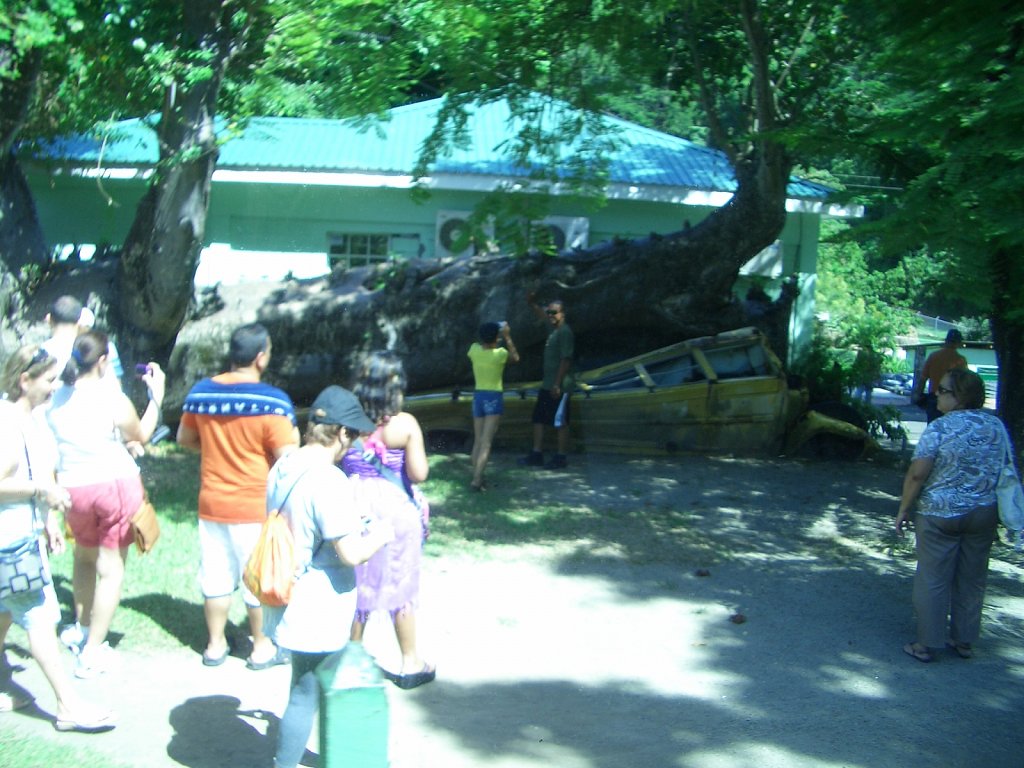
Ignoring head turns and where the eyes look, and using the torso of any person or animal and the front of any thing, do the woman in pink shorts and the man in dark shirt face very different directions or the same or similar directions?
very different directions

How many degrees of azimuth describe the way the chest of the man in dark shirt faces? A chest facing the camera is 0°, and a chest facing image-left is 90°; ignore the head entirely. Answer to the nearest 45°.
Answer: approximately 45°

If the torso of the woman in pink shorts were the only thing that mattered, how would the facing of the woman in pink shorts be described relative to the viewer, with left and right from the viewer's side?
facing away from the viewer and to the right of the viewer

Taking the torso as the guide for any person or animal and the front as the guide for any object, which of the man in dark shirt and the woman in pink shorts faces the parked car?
the woman in pink shorts

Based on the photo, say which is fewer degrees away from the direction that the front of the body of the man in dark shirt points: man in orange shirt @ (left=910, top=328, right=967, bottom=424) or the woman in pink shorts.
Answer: the woman in pink shorts

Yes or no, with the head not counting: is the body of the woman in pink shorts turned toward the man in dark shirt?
yes

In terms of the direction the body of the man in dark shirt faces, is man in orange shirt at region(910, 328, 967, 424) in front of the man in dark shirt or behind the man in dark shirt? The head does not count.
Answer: behind

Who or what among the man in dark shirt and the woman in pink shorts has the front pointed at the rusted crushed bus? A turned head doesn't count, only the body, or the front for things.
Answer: the woman in pink shorts

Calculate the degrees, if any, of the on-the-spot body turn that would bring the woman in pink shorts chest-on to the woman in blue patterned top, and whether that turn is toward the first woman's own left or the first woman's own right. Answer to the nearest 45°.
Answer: approximately 45° to the first woman's own right

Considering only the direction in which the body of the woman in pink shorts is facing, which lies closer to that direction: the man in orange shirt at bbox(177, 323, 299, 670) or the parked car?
the parked car
